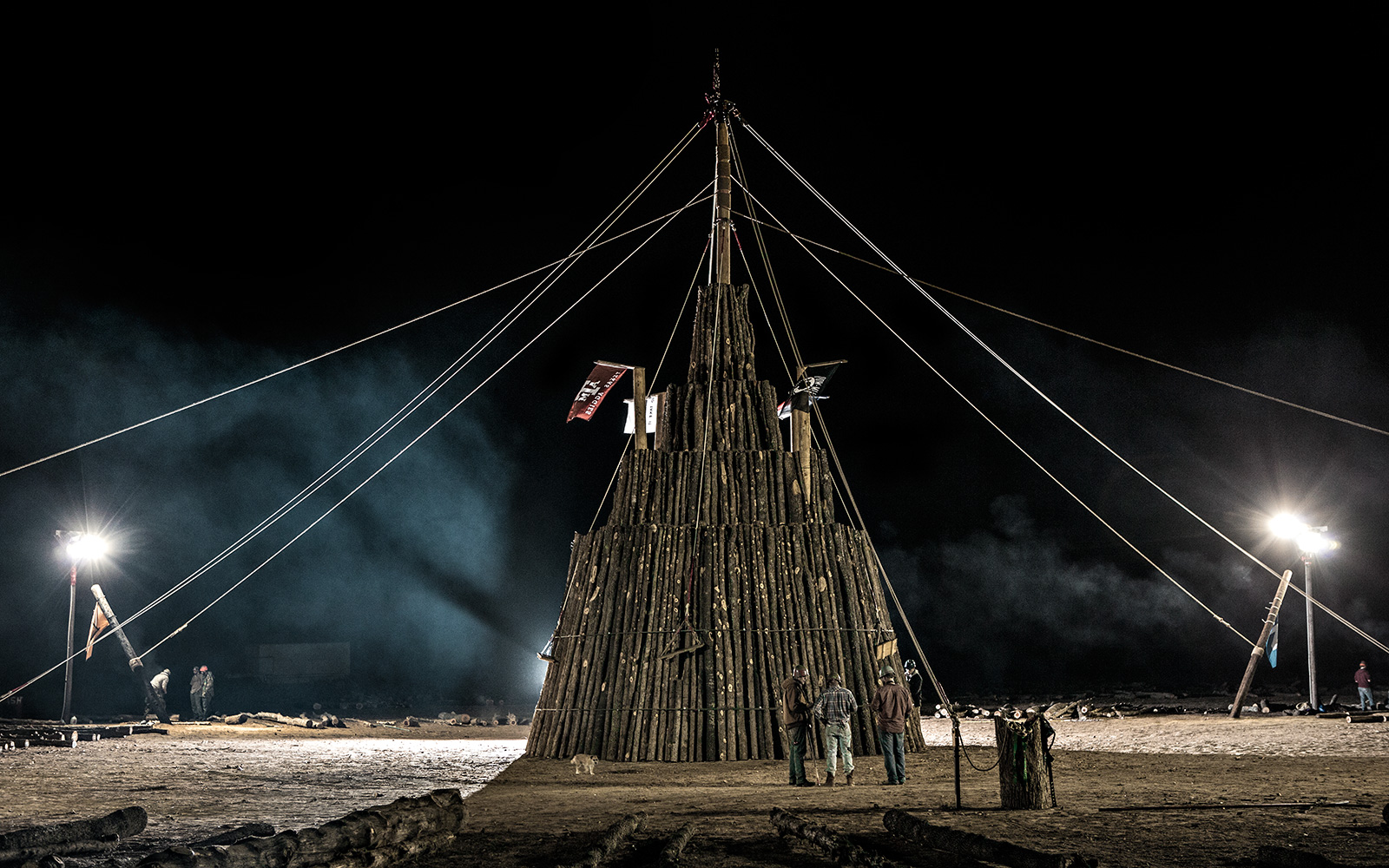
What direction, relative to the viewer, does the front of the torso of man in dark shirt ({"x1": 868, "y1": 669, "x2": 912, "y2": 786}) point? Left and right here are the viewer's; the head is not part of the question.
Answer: facing away from the viewer

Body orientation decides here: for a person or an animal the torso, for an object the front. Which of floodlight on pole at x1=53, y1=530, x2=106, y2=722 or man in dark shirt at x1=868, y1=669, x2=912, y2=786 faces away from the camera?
the man in dark shirt

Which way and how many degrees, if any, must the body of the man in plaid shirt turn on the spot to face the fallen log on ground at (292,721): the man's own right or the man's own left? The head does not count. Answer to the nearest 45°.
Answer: approximately 45° to the man's own left

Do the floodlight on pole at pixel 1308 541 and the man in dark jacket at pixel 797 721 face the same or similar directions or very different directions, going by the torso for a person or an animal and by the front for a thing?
very different directions

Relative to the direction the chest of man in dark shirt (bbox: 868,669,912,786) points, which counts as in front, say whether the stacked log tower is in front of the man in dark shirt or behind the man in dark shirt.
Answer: in front

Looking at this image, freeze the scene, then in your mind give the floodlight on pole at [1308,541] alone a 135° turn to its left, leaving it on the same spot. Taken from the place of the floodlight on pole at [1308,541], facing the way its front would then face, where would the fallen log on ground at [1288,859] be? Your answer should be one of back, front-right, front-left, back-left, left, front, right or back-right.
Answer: right

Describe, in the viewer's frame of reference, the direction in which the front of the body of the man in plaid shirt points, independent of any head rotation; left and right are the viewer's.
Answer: facing away from the viewer

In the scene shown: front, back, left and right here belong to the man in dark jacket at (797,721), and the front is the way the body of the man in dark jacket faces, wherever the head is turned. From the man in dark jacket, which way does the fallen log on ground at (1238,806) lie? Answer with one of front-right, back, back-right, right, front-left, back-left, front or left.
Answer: front-right
